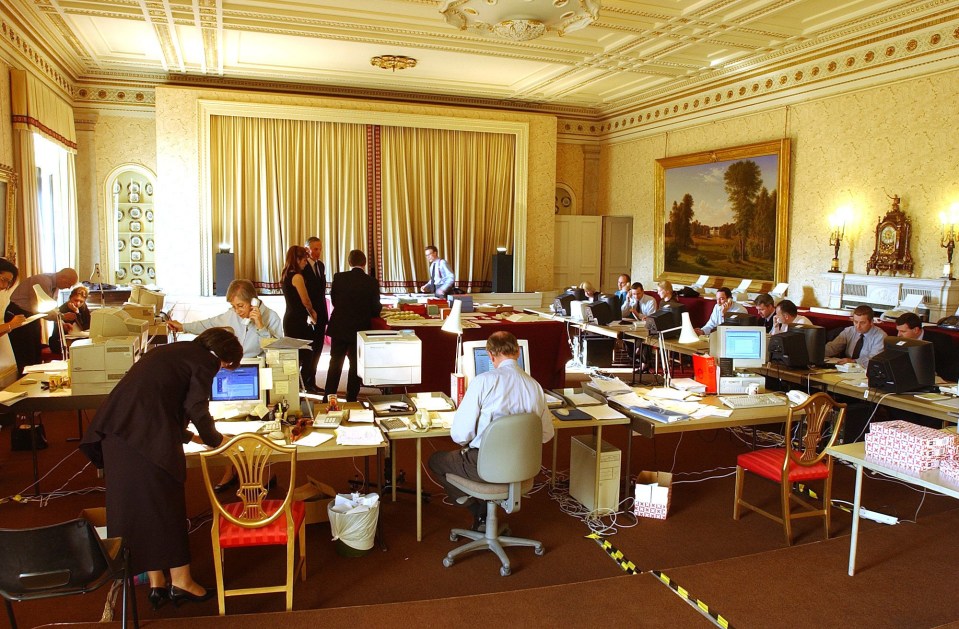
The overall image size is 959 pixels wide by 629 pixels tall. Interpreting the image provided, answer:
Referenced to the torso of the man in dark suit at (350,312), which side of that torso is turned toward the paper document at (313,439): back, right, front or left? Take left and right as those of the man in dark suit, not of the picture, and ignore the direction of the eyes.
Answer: back

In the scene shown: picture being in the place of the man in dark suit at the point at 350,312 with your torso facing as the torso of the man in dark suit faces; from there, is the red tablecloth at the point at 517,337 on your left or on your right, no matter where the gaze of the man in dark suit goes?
on your right

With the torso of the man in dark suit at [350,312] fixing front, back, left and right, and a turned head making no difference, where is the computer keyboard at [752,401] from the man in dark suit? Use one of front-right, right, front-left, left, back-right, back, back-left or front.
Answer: back-right

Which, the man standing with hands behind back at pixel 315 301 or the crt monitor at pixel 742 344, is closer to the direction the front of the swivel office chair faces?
the man standing with hands behind back

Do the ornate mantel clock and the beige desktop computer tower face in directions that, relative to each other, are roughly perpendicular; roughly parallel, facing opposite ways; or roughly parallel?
roughly perpendicular

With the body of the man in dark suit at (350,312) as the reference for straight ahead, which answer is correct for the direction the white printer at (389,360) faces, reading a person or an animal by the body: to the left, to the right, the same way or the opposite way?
the opposite way

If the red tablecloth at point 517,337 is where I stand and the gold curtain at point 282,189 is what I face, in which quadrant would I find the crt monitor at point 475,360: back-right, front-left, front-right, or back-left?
back-left

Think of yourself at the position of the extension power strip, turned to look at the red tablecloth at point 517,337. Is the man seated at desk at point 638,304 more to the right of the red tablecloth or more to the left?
right

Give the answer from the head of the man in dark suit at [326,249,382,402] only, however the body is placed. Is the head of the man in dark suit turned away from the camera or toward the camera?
away from the camera

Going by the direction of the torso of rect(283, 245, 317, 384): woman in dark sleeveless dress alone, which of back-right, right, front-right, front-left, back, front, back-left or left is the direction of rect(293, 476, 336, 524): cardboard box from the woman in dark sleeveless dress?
back-right

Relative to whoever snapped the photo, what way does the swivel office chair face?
facing away from the viewer and to the left of the viewer

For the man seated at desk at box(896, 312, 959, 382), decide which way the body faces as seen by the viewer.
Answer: to the viewer's left

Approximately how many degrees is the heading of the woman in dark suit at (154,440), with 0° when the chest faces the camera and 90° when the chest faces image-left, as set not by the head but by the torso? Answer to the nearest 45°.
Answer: approximately 270°

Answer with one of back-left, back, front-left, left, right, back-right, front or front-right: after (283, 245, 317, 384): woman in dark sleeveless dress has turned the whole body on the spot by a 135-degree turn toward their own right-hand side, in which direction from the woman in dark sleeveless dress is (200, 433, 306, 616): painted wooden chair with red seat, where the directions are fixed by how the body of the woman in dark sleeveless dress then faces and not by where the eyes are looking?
front
